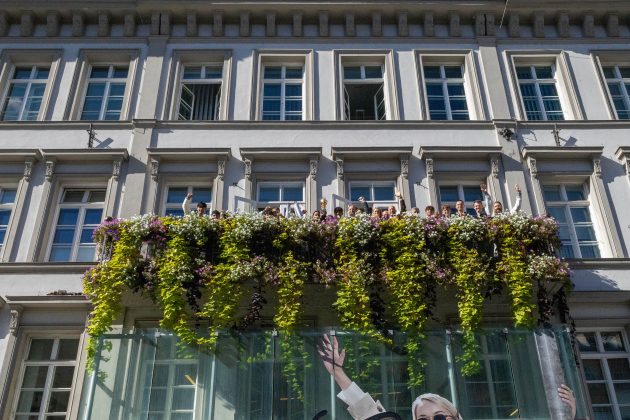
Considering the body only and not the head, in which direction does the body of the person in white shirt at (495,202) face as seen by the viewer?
toward the camera

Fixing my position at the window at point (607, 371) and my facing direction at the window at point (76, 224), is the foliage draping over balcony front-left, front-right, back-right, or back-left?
front-left

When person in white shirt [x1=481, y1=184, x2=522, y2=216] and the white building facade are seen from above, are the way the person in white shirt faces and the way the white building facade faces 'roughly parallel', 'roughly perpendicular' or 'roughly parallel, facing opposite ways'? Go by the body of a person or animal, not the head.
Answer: roughly parallel

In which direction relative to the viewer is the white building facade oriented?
toward the camera
